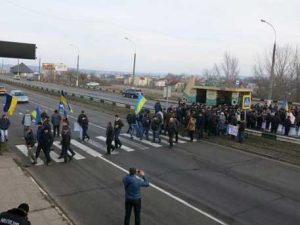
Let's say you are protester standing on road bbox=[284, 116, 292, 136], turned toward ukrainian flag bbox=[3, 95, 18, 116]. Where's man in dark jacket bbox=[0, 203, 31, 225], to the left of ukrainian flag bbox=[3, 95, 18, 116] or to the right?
left

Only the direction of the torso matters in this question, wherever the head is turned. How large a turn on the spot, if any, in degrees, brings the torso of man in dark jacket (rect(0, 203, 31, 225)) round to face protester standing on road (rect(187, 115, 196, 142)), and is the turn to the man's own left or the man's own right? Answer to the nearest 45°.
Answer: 0° — they already face them

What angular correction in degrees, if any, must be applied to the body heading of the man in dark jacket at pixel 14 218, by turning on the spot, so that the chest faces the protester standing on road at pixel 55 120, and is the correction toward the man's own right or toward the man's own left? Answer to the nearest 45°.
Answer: approximately 45° to the man's own left

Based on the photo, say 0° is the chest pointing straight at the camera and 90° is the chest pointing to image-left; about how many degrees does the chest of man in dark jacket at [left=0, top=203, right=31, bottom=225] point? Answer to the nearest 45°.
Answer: approximately 225°

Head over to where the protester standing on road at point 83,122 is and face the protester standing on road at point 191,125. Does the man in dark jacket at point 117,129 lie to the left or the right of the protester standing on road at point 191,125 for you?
right

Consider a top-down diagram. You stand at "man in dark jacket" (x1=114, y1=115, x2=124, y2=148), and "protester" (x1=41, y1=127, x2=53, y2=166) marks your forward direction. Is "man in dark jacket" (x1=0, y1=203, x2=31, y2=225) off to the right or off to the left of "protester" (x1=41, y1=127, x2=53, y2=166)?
left

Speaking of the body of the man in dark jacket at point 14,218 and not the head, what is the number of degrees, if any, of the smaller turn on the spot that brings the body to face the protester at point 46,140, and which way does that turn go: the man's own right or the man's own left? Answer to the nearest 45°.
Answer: approximately 45° to the man's own left
